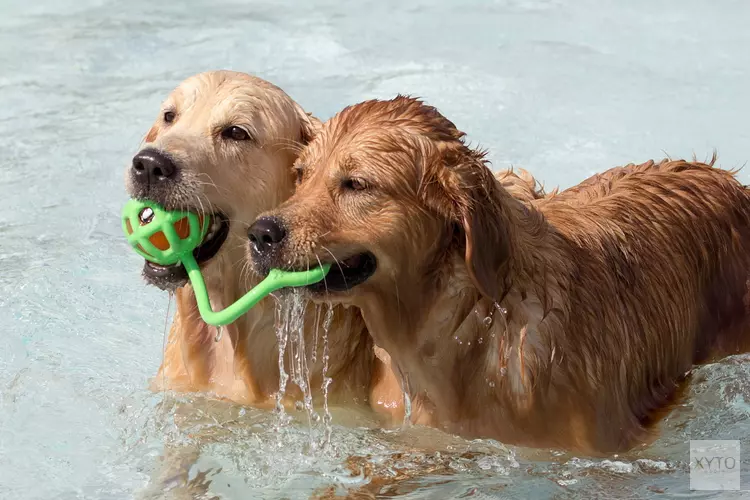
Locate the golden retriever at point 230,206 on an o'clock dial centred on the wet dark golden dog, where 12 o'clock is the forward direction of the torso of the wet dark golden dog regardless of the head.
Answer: The golden retriever is roughly at 2 o'clock from the wet dark golden dog.

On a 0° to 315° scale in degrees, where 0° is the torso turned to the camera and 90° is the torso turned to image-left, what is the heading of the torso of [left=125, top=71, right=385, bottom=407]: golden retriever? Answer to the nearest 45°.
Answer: approximately 45°
